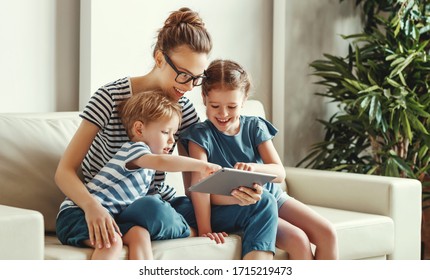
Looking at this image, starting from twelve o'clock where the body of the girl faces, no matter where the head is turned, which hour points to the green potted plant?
The green potted plant is roughly at 7 o'clock from the girl.

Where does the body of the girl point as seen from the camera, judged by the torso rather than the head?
toward the camera

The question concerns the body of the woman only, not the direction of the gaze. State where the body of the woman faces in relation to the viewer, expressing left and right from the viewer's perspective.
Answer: facing the viewer and to the right of the viewer

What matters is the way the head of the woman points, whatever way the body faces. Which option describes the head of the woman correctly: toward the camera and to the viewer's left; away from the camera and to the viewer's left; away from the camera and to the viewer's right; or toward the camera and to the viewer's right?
toward the camera and to the viewer's right

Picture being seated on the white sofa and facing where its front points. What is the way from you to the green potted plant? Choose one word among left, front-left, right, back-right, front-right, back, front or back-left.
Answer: left

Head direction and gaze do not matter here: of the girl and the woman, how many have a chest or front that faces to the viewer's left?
0
